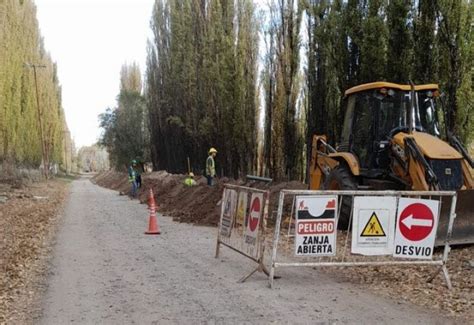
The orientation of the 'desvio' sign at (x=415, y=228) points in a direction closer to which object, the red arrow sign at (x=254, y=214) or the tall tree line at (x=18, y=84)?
the red arrow sign

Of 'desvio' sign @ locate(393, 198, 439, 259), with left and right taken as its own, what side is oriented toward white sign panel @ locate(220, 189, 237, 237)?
right

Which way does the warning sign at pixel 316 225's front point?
toward the camera

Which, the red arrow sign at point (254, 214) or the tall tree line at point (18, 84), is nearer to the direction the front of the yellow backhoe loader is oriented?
the red arrow sign

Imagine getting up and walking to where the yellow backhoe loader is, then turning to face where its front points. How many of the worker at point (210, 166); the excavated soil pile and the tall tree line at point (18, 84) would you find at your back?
3

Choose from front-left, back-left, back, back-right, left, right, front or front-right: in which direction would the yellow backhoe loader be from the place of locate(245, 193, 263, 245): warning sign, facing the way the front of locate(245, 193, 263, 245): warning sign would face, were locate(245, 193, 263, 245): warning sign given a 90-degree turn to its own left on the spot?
left

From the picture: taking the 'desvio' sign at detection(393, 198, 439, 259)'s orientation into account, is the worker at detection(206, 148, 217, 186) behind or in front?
behind

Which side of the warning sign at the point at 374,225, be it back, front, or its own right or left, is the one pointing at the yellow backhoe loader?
back

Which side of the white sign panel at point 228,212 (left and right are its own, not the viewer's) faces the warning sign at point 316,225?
left

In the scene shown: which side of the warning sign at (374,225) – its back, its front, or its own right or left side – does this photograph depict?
front

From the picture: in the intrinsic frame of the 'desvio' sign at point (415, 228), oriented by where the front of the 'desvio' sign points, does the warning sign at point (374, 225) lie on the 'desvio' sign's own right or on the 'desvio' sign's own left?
on the 'desvio' sign's own right

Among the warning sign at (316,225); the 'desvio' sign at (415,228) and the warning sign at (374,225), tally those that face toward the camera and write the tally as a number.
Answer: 3

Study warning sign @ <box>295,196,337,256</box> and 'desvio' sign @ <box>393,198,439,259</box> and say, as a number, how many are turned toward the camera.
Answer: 2

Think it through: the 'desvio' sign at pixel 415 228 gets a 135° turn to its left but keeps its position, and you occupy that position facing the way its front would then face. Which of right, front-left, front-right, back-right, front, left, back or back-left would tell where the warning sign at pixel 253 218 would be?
back-left

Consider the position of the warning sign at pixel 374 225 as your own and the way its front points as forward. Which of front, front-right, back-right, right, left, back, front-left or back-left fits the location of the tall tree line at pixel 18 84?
back-right

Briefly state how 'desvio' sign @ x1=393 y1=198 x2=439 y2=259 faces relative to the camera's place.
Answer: facing the viewer

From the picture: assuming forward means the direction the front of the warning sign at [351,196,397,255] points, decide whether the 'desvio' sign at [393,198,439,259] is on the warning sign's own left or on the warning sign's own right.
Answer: on the warning sign's own left

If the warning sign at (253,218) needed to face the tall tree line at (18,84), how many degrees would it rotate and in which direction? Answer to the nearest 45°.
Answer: approximately 90° to its right

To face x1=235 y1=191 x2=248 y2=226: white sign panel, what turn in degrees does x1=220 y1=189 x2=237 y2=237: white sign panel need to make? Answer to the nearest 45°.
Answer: approximately 45° to its left
